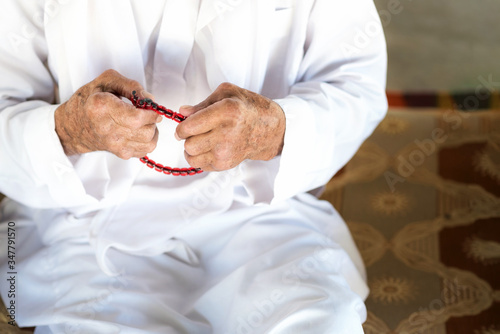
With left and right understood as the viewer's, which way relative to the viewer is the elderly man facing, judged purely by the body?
facing the viewer
